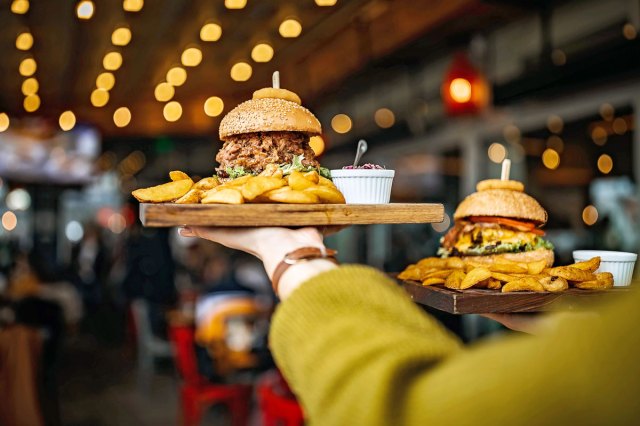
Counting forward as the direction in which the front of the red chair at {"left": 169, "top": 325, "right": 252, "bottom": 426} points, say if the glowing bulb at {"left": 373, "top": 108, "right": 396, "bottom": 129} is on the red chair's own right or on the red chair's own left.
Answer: on the red chair's own left

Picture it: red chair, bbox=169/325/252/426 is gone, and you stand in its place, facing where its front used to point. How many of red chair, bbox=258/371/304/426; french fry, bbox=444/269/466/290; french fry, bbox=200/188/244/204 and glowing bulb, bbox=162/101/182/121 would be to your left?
1

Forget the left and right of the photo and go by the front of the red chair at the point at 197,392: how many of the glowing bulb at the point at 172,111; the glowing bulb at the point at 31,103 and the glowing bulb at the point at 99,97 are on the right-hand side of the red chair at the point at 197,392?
0

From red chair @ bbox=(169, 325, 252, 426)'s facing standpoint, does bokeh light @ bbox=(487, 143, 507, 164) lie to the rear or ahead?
ahead

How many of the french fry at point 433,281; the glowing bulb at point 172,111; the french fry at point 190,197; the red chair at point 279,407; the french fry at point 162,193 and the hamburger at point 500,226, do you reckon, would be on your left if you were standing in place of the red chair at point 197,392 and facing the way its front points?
1

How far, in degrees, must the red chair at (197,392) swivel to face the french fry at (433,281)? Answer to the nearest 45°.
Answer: approximately 90° to its right
